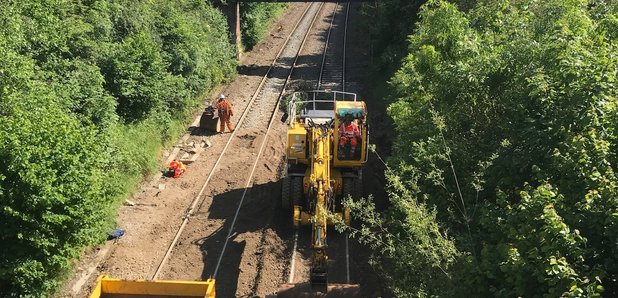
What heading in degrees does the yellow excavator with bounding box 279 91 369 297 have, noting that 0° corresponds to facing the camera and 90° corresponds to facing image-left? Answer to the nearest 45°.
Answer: approximately 0°

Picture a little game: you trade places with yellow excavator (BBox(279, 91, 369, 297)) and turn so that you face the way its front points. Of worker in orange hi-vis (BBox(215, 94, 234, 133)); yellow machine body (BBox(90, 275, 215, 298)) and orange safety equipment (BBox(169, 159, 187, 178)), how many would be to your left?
0

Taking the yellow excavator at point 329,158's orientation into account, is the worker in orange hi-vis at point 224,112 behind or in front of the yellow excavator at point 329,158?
behind

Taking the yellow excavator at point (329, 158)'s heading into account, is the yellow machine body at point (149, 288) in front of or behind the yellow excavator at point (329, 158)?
in front

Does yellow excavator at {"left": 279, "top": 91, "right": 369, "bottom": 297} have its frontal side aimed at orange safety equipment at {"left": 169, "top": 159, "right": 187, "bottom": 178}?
no

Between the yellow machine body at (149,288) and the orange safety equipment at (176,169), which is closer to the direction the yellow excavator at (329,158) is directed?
the yellow machine body
